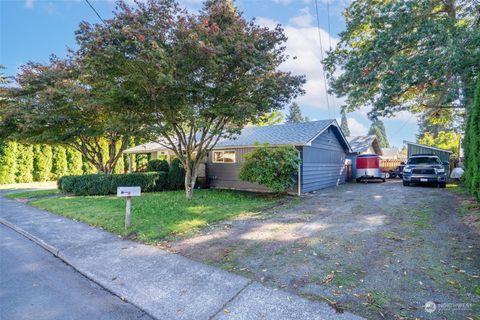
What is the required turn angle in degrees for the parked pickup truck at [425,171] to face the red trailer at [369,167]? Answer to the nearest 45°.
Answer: approximately 135° to its right

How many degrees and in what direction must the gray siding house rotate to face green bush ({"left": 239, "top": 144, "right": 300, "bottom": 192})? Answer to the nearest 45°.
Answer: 0° — it already faces it

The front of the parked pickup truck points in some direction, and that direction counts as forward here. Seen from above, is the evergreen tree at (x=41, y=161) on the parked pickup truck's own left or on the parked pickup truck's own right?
on the parked pickup truck's own right

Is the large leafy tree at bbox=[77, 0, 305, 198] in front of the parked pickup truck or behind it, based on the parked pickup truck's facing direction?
in front

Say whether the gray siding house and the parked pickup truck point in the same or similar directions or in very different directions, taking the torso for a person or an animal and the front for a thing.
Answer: same or similar directions

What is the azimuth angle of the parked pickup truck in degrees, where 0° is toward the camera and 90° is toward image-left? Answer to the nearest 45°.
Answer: approximately 0°

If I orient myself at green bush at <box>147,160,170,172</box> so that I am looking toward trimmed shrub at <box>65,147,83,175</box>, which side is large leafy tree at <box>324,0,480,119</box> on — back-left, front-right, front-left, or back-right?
back-right

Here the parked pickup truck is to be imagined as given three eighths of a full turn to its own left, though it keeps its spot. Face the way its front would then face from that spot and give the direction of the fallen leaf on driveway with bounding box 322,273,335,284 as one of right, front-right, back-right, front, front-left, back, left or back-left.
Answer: back-right

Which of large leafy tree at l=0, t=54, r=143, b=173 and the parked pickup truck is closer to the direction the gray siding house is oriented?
the large leafy tree

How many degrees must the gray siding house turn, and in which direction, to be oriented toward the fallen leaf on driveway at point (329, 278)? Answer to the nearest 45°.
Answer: approximately 45° to its left

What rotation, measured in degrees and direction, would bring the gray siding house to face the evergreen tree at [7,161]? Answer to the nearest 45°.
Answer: approximately 45° to its right

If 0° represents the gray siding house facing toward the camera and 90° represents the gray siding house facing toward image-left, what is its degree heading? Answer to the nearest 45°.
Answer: approximately 45°
